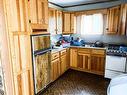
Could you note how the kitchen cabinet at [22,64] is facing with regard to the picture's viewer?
facing the viewer and to the right of the viewer

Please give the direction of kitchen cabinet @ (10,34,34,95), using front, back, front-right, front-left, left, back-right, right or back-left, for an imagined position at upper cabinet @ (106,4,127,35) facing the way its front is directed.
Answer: front

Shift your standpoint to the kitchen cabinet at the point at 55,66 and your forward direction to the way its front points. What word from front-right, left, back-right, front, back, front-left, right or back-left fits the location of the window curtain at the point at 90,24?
left

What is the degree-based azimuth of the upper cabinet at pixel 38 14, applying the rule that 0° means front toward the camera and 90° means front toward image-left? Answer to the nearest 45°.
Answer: approximately 315°

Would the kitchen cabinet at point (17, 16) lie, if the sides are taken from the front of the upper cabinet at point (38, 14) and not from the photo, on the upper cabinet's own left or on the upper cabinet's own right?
on the upper cabinet's own right

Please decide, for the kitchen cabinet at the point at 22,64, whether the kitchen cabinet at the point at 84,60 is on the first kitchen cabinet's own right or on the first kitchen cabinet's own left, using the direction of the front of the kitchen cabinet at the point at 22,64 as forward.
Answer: on the first kitchen cabinet's own left

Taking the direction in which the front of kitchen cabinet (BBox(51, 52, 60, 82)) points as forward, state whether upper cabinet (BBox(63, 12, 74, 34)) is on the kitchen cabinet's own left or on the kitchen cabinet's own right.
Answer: on the kitchen cabinet's own left

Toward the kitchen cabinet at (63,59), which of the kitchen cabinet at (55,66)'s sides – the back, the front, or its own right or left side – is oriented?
left
